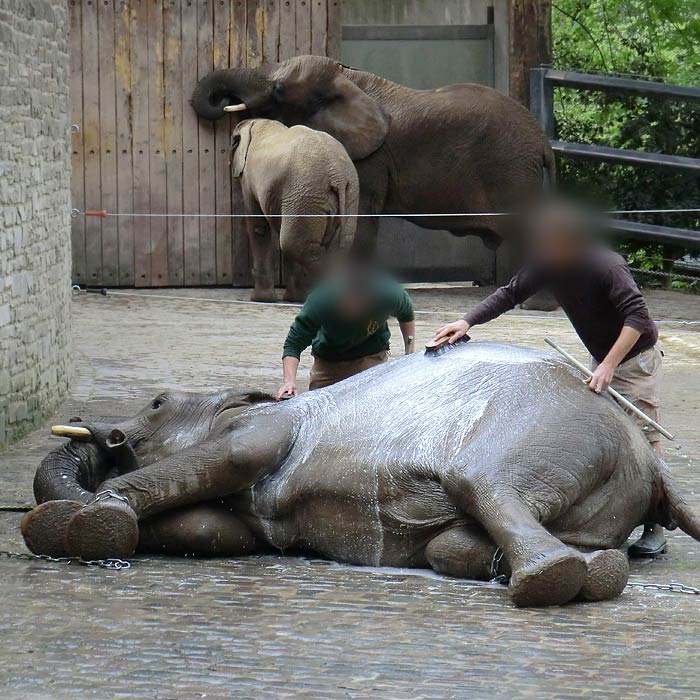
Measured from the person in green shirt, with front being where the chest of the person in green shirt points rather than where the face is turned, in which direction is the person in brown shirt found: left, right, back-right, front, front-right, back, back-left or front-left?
front-left

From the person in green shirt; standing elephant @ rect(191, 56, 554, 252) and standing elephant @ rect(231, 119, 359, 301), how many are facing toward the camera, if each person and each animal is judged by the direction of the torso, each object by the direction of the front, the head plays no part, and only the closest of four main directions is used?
1

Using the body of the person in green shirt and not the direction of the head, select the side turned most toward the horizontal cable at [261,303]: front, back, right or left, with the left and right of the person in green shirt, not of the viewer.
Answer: back

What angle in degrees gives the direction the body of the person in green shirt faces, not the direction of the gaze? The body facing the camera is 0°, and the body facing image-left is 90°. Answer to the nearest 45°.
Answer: approximately 0°

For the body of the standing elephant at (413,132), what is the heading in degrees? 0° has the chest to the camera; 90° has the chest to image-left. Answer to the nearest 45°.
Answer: approximately 90°

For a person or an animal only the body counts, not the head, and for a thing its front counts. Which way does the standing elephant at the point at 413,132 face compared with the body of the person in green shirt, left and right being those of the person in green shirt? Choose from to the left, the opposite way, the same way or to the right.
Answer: to the right

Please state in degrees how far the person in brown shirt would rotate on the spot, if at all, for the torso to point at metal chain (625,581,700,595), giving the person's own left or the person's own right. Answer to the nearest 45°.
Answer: approximately 45° to the person's own left

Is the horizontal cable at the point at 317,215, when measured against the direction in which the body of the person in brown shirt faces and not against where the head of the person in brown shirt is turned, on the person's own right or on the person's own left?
on the person's own right
